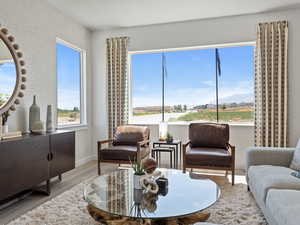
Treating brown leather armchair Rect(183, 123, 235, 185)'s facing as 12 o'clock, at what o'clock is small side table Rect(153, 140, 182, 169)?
The small side table is roughly at 4 o'clock from the brown leather armchair.

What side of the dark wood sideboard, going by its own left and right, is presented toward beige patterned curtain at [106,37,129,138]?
left

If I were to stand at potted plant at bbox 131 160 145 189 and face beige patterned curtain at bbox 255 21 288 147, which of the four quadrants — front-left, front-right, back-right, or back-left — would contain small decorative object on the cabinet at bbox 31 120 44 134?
back-left

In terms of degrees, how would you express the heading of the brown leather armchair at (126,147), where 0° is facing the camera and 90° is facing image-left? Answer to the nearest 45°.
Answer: approximately 45°

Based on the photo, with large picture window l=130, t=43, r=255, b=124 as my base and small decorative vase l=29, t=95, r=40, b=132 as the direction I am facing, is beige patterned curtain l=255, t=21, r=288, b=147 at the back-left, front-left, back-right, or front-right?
back-left

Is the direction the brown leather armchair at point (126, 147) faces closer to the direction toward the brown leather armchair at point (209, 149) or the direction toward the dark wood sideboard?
the dark wood sideboard

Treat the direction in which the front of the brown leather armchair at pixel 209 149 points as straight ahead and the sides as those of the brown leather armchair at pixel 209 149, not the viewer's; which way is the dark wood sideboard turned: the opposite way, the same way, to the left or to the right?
to the left

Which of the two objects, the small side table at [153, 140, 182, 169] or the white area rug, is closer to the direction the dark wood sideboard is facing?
the white area rug

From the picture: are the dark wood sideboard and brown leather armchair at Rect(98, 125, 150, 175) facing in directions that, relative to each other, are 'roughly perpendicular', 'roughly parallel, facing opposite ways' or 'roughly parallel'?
roughly perpendicular

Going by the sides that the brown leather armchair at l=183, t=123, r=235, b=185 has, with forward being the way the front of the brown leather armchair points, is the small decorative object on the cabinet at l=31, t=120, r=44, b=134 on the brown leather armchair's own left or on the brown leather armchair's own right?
on the brown leather armchair's own right
